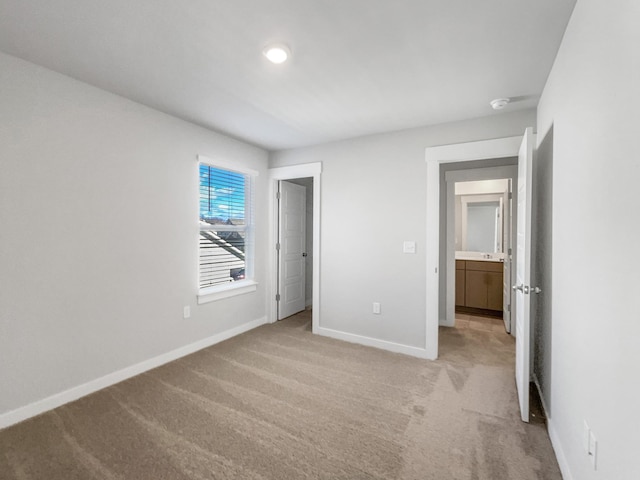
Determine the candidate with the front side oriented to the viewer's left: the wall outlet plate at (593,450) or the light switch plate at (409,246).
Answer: the wall outlet plate at (593,450)

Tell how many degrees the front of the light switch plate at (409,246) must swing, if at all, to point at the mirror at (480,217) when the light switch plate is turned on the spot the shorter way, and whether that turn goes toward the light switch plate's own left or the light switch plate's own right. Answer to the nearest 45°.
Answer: approximately 135° to the light switch plate's own left

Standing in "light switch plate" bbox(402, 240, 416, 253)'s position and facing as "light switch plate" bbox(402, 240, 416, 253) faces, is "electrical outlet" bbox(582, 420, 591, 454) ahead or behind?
ahead

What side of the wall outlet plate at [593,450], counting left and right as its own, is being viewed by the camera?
left

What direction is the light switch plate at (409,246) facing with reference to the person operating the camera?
facing the viewer

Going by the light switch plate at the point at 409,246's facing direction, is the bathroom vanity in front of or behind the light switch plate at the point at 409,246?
behind

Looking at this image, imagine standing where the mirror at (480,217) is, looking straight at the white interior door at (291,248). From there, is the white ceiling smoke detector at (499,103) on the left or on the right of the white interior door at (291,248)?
left

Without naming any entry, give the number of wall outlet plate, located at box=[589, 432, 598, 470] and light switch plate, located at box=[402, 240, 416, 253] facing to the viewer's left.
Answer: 1

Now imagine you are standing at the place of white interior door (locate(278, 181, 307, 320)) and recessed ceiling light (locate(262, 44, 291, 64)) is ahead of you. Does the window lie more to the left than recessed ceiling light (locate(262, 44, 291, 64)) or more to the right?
right

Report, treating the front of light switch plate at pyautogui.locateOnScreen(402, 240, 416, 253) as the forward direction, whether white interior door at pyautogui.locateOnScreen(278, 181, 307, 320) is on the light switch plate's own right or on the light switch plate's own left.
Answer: on the light switch plate's own right

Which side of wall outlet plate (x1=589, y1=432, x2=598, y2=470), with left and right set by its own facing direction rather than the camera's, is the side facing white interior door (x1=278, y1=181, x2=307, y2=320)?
front

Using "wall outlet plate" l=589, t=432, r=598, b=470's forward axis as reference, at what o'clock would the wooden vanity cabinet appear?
The wooden vanity cabinet is roughly at 2 o'clock from the wall outlet plate.

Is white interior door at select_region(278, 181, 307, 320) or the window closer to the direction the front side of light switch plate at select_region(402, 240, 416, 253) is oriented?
the window

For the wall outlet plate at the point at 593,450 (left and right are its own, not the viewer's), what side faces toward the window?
front
